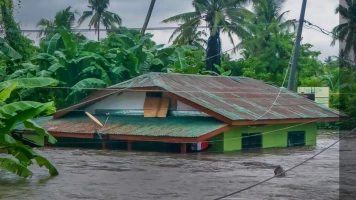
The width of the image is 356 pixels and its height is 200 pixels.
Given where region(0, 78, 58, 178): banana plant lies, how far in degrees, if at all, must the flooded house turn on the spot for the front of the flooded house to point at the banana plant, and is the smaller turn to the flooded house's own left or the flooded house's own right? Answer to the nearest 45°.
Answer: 0° — it already faces it

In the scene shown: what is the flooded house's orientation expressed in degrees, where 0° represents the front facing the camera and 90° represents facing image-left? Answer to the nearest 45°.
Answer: approximately 45°

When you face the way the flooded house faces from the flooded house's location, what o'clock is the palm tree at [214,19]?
The palm tree is roughly at 5 o'clock from the flooded house.

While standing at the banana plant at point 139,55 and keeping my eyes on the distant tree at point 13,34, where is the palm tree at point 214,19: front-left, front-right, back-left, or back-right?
back-right

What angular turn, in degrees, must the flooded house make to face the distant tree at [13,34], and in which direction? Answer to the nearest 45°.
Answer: approximately 90° to its right

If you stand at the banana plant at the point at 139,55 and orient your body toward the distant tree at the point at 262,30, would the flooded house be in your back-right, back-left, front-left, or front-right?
back-right

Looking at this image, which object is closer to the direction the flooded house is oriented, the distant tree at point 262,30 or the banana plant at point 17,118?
the banana plant

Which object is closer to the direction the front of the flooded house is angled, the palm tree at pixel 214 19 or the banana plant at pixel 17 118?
the banana plant
